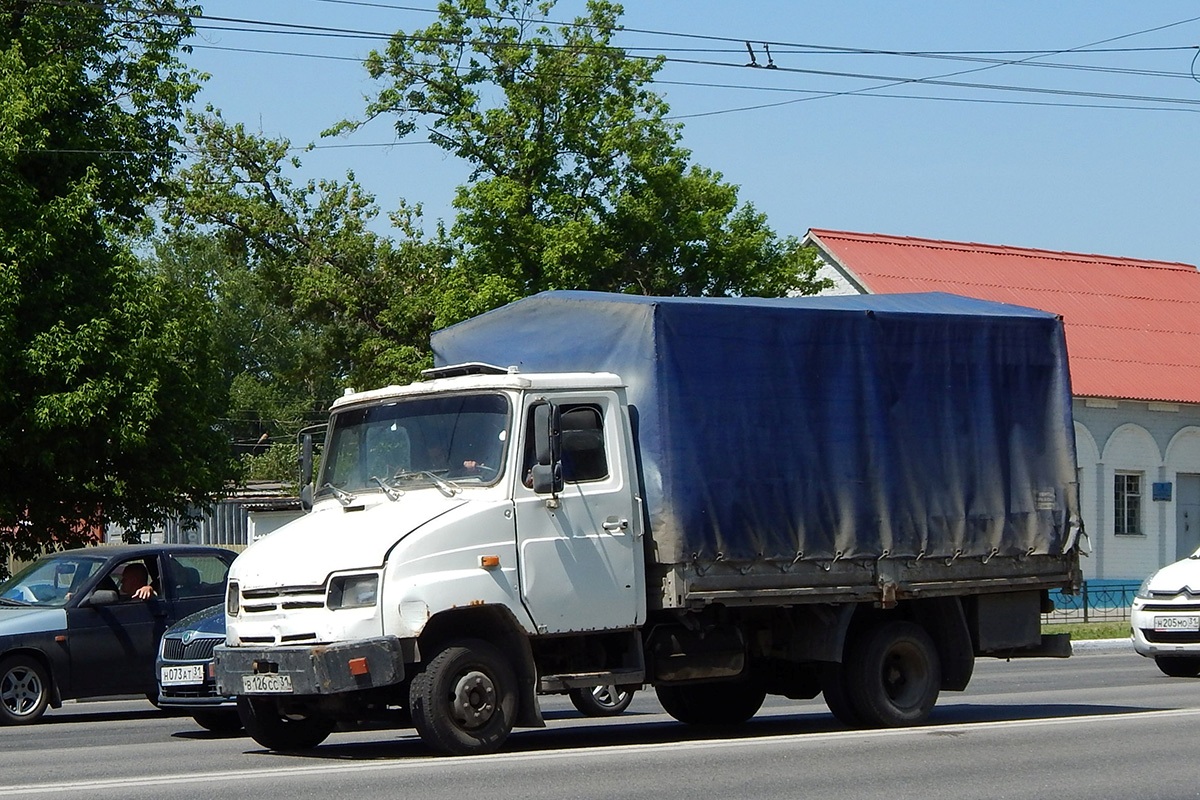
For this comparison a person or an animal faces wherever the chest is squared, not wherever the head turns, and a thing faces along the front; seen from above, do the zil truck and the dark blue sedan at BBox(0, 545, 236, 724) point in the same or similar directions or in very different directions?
same or similar directions

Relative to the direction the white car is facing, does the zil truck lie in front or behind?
in front

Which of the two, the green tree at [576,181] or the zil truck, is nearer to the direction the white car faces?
the zil truck

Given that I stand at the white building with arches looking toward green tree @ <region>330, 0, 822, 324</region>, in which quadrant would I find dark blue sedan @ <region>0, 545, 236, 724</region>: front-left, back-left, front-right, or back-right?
front-left

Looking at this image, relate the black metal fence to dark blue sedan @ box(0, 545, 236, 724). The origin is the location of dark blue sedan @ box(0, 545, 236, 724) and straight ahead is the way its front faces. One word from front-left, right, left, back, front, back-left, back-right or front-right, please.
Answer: back

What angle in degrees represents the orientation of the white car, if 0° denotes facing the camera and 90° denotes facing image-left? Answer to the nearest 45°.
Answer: approximately 45°

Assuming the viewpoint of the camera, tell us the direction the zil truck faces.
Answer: facing the viewer and to the left of the viewer

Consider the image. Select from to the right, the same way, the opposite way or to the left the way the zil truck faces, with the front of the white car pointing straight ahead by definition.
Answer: the same way

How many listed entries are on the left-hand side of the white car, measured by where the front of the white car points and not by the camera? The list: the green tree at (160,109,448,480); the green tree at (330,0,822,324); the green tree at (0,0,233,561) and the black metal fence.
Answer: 0

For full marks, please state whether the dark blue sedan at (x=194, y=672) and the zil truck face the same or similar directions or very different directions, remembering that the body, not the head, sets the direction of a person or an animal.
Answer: same or similar directions

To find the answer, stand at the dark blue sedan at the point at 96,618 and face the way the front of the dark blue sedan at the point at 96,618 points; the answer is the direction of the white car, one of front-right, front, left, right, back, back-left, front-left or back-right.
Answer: back-left

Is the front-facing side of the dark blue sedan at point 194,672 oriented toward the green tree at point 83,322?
no

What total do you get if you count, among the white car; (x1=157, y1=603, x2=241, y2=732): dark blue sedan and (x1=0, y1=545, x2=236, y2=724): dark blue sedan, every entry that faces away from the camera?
0

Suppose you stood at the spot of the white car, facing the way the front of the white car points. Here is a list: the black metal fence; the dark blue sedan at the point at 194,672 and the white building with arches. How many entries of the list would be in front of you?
1

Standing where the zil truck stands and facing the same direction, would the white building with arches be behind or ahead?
behind

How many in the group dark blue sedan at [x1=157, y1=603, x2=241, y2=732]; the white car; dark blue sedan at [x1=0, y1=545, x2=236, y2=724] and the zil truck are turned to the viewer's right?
0

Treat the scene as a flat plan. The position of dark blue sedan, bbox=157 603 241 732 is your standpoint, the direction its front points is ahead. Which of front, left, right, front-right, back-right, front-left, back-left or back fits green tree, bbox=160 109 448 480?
back-right
